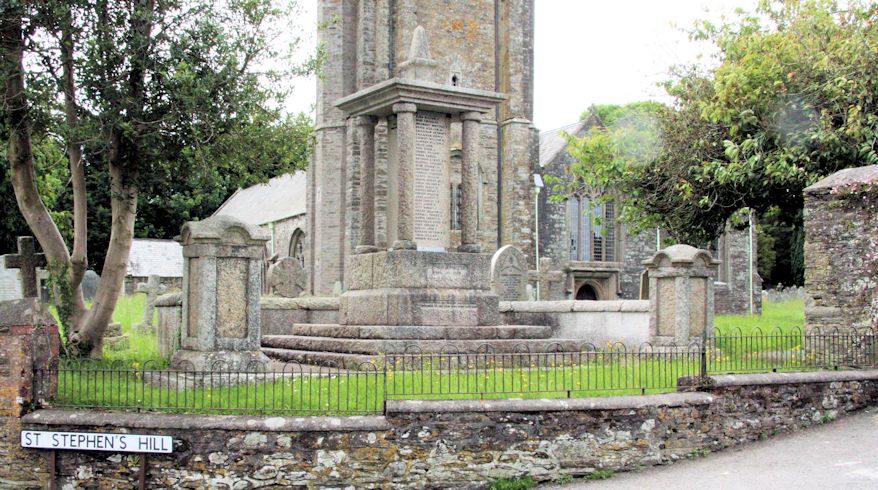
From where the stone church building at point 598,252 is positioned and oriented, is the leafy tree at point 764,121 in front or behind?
in front

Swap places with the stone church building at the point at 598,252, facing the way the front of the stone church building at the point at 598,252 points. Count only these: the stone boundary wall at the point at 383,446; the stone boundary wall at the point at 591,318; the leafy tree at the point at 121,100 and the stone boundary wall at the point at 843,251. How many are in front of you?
4

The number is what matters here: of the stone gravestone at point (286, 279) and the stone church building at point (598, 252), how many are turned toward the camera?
2

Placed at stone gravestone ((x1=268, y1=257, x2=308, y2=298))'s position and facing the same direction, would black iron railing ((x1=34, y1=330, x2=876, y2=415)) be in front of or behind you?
in front

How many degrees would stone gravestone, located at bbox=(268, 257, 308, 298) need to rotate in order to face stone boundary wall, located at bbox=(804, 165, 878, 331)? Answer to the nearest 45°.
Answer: approximately 45° to its left

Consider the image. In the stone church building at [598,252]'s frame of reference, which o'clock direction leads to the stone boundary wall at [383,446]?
The stone boundary wall is roughly at 12 o'clock from the stone church building.

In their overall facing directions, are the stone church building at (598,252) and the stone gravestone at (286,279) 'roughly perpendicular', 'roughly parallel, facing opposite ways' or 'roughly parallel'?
roughly parallel

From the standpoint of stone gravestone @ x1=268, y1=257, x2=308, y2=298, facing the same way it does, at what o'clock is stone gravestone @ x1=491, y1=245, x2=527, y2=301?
stone gravestone @ x1=491, y1=245, x2=527, y2=301 is roughly at 9 o'clock from stone gravestone @ x1=268, y1=257, x2=308, y2=298.

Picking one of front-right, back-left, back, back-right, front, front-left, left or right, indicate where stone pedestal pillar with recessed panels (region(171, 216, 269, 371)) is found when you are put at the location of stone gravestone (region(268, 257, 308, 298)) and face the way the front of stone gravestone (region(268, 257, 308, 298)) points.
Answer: front

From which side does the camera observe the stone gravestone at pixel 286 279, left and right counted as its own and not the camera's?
front

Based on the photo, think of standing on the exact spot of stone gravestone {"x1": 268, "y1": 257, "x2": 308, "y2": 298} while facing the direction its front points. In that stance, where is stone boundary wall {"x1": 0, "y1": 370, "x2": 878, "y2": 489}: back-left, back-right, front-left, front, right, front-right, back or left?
front

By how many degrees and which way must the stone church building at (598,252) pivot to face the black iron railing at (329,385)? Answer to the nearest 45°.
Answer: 0° — it already faces it

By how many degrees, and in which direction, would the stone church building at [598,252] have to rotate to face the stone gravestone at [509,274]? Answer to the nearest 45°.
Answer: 0° — it already faces it

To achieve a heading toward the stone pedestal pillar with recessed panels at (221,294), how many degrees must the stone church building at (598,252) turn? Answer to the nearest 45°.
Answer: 0° — it already faces it

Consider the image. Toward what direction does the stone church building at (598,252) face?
toward the camera
